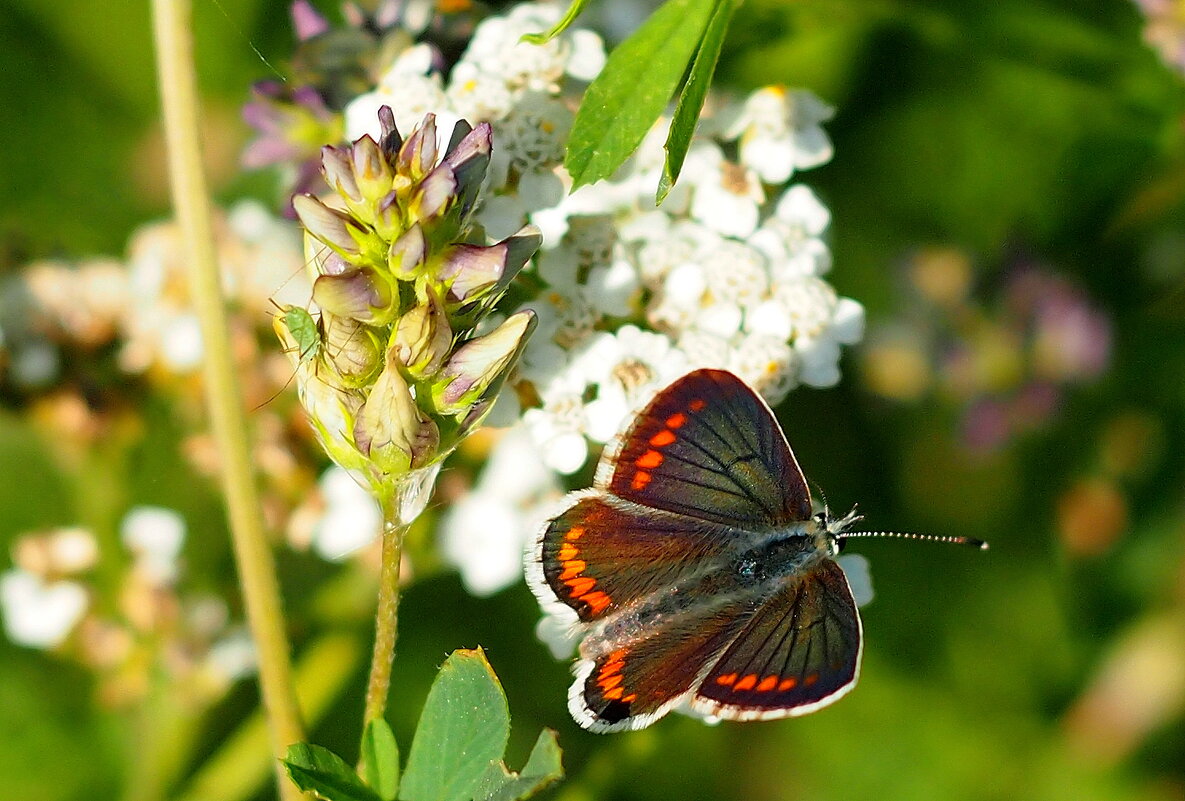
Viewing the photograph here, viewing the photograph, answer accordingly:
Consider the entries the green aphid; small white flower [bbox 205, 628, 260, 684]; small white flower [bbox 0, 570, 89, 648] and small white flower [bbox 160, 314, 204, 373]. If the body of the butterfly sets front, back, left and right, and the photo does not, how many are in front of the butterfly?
0

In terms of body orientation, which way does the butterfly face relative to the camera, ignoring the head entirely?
to the viewer's right

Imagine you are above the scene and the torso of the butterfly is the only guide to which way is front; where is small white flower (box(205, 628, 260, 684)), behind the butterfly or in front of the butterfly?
behind

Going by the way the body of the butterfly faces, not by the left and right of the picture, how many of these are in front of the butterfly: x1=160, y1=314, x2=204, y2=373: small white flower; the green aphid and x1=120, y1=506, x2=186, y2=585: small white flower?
0

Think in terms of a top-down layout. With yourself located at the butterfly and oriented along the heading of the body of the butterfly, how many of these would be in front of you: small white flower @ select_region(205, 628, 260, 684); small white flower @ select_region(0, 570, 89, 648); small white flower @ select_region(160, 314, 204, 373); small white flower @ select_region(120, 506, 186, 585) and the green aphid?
0

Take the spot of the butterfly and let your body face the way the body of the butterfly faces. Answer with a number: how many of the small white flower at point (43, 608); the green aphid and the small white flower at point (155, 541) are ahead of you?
0
